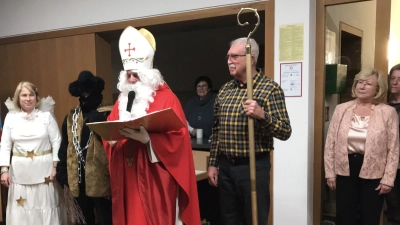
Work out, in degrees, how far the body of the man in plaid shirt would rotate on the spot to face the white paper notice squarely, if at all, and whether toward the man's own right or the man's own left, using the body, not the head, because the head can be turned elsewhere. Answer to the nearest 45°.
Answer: approximately 180°

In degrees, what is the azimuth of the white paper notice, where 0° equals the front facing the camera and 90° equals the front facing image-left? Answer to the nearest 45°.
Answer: approximately 0°

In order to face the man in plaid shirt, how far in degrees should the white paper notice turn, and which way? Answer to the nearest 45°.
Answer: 0° — it already faces them

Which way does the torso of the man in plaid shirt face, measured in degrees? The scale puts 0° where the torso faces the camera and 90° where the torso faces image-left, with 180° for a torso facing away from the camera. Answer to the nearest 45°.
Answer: approximately 45°

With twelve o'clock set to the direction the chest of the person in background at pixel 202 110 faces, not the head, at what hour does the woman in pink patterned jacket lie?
The woman in pink patterned jacket is roughly at 11 o'clock from the person in background.

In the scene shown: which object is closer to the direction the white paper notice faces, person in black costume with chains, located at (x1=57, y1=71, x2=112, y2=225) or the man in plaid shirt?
the man in plaid shirt

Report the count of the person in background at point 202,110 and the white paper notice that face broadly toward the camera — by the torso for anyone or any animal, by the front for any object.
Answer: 2

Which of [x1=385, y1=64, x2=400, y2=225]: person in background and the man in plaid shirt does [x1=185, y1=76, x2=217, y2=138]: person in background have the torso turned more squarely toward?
the man in plaid shirt
